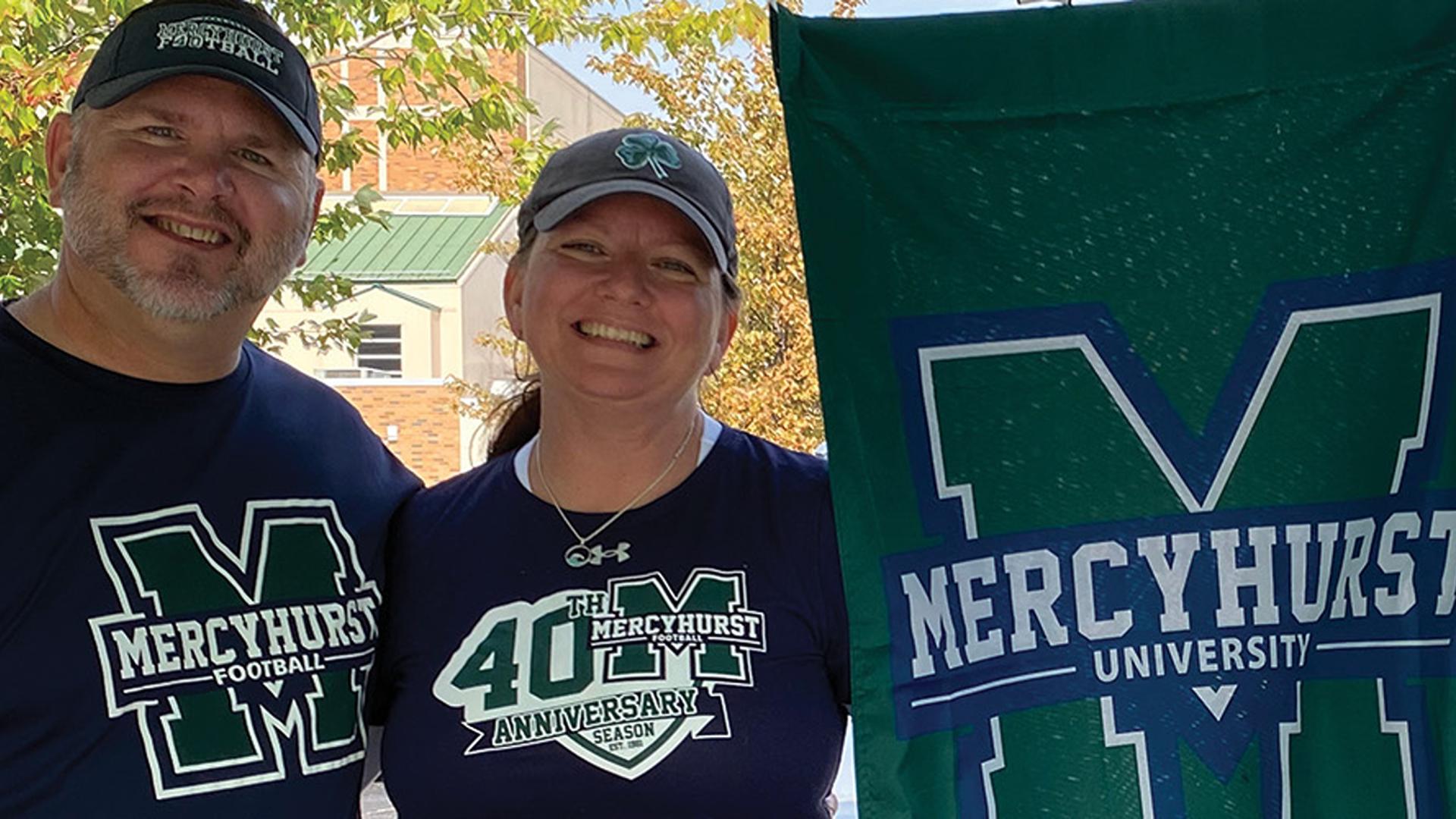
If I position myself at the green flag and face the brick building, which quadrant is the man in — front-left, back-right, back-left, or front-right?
front-left

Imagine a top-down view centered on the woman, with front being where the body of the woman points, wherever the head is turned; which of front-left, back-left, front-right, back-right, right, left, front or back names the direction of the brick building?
back

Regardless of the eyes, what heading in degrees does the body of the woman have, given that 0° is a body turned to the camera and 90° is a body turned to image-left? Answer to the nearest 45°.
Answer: approximately 0°
